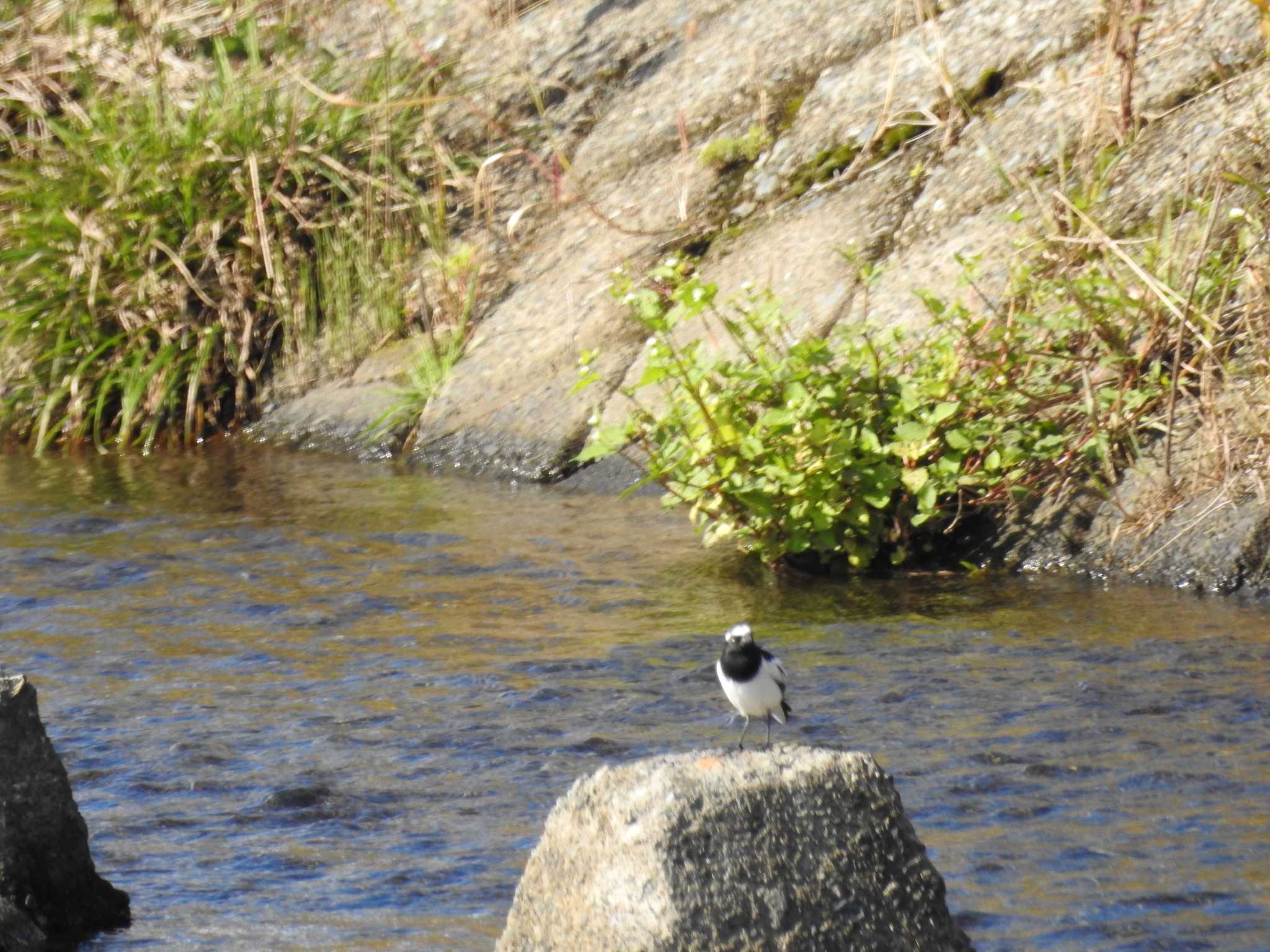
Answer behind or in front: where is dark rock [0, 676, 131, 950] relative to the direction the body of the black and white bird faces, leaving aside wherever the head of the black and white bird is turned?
in front

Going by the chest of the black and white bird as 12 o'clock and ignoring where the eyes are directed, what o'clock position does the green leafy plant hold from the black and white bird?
The green leafy plant is roughly at 5 o'clock from the black and white bird.

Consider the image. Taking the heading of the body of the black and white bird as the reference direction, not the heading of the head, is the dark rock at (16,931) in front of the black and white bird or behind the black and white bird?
in front

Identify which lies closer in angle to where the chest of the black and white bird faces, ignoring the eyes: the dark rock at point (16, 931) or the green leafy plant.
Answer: the dark rock

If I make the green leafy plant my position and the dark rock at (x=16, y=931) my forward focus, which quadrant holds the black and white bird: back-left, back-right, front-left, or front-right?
front-left

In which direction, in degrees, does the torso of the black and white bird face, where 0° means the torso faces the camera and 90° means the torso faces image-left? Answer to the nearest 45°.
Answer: approximately 45°

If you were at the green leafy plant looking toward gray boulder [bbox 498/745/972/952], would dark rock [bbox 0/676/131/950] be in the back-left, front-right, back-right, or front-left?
front-right

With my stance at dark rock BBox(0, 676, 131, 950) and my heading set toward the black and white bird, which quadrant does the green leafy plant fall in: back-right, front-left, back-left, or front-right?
front-left

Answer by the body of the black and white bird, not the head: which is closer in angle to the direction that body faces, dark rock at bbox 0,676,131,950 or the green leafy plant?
the dark rock
